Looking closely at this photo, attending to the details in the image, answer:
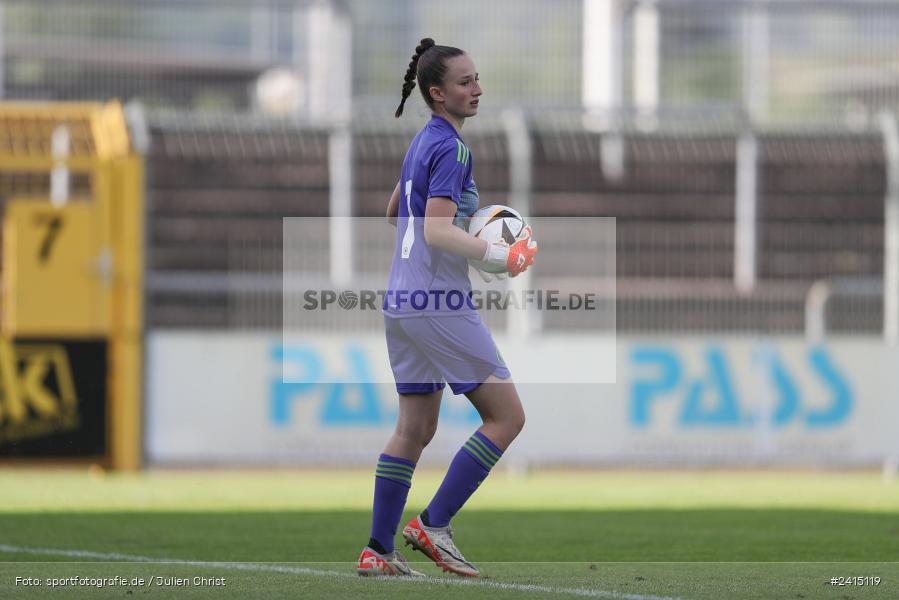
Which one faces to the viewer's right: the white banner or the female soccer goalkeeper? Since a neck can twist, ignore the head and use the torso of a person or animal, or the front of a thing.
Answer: the female soccer goalkeeper

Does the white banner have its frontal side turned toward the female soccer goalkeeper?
yes

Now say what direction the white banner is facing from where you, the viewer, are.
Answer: facing the viewer

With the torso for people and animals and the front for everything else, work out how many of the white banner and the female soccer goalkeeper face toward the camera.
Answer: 1

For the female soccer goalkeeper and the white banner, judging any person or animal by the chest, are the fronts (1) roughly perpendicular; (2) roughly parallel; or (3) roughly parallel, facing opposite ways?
roughly perpendicular

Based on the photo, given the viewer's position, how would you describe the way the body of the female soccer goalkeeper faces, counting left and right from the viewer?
facing to the right of the viewer

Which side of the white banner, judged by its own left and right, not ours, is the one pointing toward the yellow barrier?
right

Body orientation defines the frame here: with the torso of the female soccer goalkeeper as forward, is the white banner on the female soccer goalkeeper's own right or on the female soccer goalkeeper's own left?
on the female soccer goalkeeper's own left

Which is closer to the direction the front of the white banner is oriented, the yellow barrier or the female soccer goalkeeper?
the female soccer goalkeeper

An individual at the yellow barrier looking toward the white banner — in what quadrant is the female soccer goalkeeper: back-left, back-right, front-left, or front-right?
front-right

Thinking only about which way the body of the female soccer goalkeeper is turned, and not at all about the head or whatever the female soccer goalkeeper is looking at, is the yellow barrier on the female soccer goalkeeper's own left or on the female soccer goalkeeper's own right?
on the female soccer goalkeeper's own left
